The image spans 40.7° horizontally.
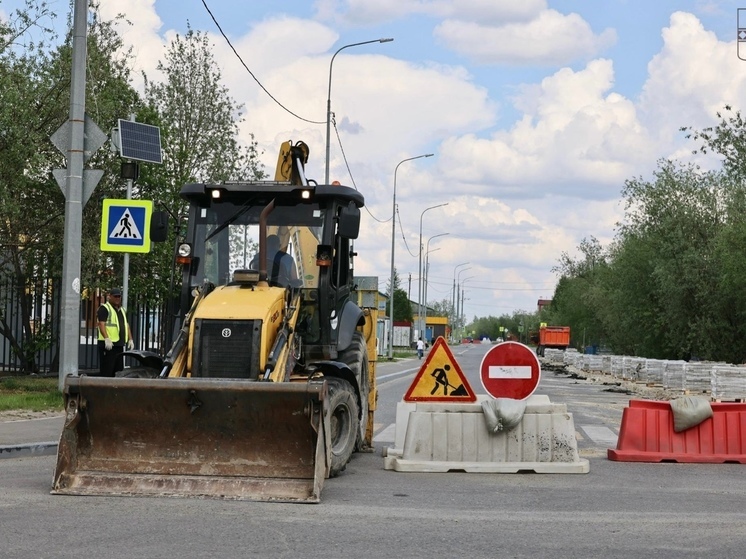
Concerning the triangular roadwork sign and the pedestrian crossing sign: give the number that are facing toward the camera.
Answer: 2

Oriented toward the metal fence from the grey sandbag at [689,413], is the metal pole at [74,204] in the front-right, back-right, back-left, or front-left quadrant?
front-left

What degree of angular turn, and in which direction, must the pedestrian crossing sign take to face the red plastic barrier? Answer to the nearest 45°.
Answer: approximately 45° to its left

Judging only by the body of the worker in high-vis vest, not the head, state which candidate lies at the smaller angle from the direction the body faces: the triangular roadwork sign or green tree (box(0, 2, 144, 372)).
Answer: the triangular roadwork sign

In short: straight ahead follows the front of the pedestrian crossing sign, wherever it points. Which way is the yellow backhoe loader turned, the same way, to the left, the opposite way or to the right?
the same way

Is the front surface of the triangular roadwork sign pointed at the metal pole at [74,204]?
no

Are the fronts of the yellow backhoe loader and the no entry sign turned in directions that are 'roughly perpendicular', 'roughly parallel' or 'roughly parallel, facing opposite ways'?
roughly parallel

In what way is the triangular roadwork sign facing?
toward the camera

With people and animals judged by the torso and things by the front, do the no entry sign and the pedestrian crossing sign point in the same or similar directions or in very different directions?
same or similar directions

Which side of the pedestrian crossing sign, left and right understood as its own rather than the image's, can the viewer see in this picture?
front

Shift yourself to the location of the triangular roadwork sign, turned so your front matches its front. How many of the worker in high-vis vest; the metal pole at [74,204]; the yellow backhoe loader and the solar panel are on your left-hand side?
0

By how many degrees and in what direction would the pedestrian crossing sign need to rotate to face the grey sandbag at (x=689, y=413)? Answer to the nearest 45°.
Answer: approximately 45° to its left

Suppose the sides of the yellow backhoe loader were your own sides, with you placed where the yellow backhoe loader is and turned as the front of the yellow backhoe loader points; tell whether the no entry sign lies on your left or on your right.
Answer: on your left

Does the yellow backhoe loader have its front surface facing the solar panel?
no

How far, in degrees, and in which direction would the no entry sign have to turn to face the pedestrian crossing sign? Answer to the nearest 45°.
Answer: approximately 135° to its right

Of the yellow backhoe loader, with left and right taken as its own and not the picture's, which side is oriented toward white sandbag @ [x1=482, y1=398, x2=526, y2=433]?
left

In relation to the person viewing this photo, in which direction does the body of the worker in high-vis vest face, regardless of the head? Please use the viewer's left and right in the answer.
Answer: facing the viewer and to the right of the viewer

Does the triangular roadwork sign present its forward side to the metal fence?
no
